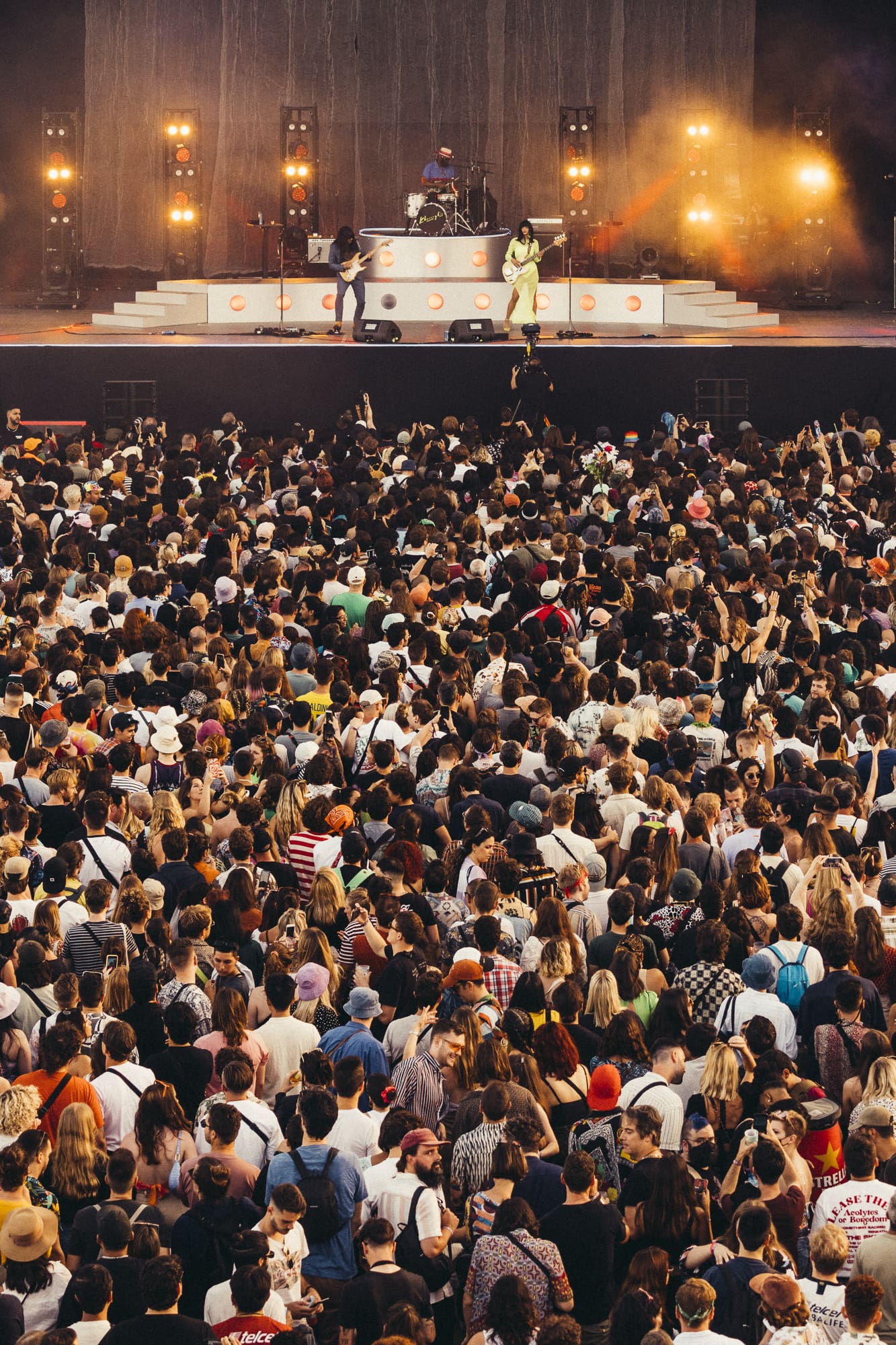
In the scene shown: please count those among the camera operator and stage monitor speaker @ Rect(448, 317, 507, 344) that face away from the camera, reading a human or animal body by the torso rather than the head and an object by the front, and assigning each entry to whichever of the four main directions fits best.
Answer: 2

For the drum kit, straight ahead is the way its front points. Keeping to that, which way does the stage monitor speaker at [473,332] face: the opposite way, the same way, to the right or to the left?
the opposite way

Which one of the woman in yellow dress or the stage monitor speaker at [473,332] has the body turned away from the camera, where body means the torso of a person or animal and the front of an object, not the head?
the stage monitor speaker

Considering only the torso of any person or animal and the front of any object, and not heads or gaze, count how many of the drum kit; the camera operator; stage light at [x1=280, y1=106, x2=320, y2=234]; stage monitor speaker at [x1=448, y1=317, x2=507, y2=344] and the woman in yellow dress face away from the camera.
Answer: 2

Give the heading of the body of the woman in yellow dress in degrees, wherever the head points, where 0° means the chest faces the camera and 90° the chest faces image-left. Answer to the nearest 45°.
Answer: approximately 0°

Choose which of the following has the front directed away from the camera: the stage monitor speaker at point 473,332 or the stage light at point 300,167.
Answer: the stage monitor speaker

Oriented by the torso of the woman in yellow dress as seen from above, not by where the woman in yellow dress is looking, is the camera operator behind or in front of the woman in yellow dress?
in front

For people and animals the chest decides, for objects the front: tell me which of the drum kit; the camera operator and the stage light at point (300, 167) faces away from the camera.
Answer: the camera operator

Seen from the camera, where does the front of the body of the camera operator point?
away from the camera

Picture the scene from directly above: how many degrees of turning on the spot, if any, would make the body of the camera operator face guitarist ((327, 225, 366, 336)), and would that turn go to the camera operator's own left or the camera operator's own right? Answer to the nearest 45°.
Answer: approximately 45° to the camera operator's own left

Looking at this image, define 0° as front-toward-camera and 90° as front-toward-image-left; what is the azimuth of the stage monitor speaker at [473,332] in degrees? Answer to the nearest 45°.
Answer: approximately 180°

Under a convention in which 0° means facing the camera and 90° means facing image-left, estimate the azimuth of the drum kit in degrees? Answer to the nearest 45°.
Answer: approximately 0°

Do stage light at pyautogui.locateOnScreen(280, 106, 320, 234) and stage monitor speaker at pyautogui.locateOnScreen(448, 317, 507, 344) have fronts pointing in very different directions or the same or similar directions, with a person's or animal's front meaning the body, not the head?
very different directions
